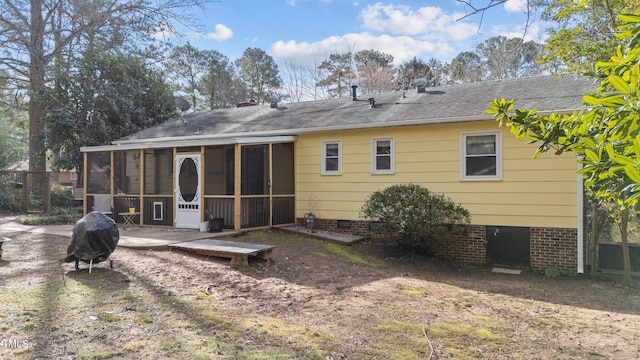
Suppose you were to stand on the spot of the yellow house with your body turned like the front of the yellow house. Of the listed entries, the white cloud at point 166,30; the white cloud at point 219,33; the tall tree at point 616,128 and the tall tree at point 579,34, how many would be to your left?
2

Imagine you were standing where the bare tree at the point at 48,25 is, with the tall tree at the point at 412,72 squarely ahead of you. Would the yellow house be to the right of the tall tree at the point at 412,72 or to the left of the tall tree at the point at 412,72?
right

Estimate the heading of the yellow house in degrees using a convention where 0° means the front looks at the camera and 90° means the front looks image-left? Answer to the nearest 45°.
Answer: approximately 225°

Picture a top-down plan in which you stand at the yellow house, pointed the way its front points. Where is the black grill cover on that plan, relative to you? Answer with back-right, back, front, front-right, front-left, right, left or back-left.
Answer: back

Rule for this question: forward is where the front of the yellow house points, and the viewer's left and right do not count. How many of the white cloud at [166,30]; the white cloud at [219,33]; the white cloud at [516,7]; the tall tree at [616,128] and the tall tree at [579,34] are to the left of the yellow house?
2
